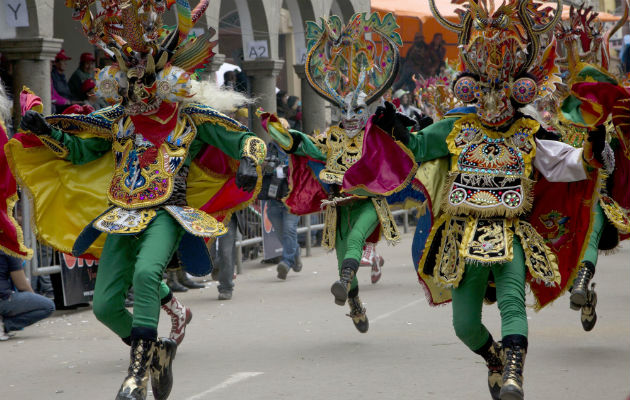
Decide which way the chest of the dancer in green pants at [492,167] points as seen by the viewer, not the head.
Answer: toward the camera

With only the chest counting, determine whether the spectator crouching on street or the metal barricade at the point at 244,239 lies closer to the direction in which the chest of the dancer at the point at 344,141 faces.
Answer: the spectator crouching on street

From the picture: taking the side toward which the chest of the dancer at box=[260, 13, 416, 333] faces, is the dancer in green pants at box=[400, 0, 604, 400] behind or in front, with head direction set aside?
in front

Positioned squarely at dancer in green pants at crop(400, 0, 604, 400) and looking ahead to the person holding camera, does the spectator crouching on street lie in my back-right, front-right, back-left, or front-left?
front-left

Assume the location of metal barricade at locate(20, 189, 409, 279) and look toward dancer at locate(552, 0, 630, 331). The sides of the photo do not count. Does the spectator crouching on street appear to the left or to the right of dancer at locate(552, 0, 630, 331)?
right

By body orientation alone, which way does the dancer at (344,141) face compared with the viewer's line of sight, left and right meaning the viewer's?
facing the viewer

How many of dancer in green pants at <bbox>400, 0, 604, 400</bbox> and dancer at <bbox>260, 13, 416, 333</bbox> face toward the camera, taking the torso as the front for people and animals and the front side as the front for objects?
2

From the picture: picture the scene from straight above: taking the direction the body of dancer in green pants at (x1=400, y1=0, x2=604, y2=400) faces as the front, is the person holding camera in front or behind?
behind

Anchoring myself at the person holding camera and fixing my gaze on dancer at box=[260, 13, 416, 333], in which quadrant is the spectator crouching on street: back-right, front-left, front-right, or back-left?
front-right

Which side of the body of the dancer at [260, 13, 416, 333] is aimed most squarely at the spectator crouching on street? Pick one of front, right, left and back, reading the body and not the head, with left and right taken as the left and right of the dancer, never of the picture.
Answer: right

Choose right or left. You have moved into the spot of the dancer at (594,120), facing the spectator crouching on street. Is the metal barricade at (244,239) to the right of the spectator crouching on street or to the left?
right

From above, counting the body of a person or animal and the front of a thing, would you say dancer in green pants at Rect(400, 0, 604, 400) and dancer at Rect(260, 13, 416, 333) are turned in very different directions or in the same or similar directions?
same or similar directions
